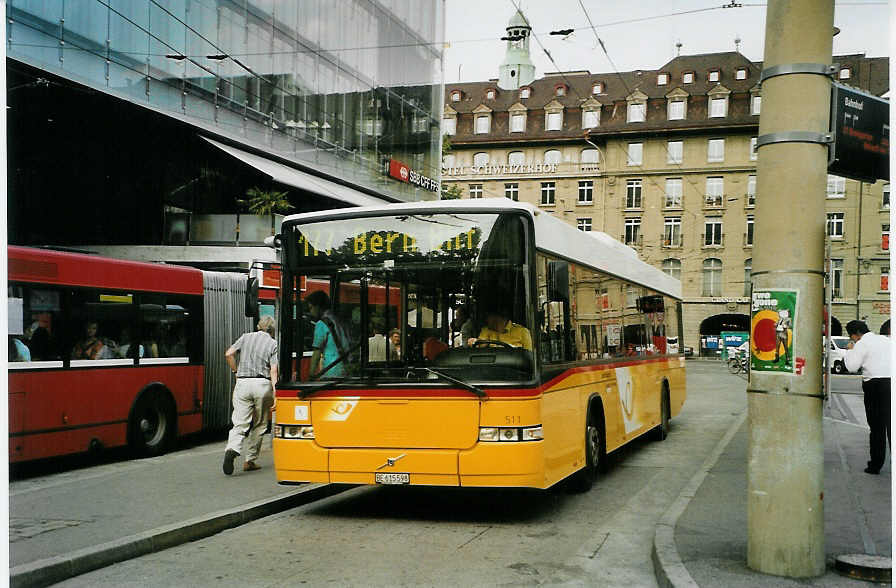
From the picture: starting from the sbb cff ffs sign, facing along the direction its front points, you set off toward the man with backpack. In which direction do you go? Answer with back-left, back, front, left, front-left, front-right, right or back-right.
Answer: front-right

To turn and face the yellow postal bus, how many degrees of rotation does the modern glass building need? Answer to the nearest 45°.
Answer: approximately 45° to its right

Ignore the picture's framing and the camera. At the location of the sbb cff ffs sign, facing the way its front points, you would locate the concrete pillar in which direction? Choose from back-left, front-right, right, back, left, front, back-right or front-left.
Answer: front-right

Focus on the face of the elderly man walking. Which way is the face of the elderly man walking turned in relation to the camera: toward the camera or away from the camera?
away from the camera

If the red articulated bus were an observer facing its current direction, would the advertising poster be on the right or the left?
on its left

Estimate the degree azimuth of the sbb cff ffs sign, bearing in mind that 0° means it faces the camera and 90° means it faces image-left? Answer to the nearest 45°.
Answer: approximately 315°

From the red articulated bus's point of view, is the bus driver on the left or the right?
on its left
